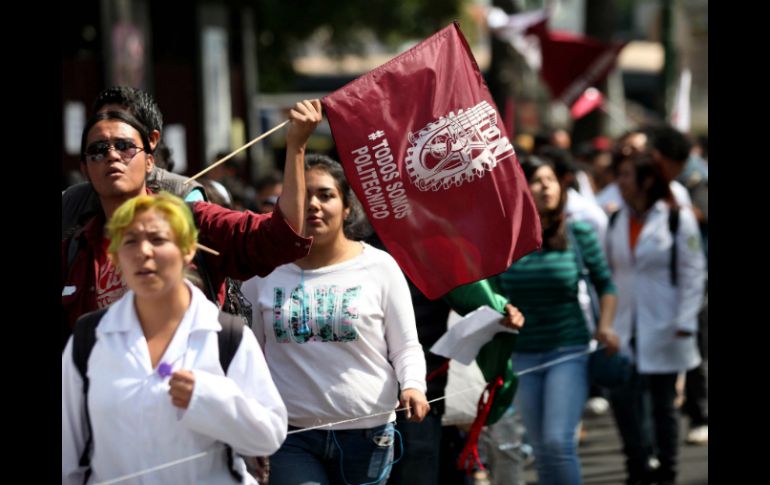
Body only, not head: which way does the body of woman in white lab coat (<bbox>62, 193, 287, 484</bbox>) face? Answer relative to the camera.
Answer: toward the camera

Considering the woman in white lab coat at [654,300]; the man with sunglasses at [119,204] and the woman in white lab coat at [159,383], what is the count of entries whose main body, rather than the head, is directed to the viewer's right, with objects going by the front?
0

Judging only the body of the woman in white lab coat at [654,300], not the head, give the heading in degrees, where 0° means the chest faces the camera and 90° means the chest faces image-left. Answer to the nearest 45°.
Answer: approximately 45°

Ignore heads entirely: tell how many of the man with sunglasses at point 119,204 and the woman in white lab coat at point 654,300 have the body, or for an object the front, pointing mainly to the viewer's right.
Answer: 0

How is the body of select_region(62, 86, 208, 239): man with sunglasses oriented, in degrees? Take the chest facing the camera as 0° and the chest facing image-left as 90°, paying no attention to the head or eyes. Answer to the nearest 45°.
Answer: approximately 45°

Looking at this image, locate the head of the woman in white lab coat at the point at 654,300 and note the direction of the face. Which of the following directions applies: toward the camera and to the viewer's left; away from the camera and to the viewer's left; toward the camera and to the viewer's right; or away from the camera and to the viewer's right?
toward the camera and to the viewer's left

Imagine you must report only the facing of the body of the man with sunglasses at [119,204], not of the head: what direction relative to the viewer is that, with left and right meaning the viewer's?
facing the viewer and to the left of the viewer

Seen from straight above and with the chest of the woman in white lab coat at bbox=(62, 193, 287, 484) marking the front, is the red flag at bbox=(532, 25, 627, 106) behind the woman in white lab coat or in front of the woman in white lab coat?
behind
